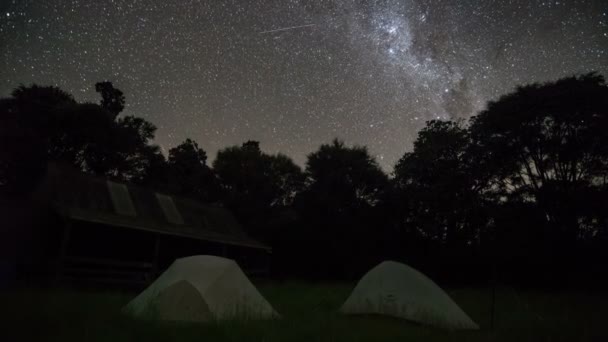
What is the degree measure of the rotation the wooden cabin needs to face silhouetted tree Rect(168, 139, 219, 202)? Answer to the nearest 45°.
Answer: approximately 135° to its left

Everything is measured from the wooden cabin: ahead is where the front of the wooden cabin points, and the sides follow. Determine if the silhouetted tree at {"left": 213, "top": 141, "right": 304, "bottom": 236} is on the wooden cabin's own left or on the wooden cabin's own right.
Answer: on the wooden cabin's own left

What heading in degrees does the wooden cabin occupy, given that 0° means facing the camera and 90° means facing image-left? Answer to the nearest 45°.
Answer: approximately 315°
